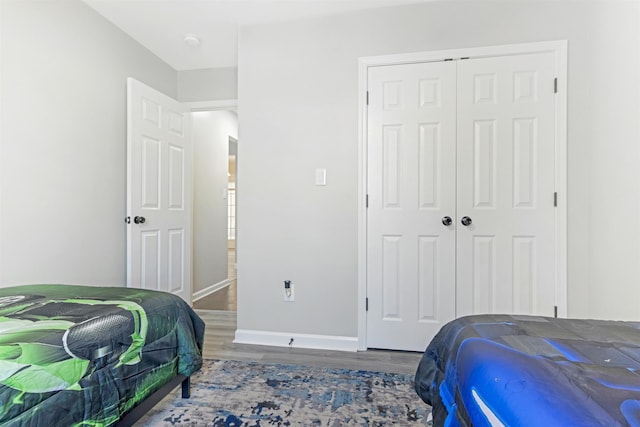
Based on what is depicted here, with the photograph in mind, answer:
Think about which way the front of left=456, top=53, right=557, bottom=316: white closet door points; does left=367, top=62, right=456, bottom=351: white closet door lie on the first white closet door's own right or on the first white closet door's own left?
on the first white closet door's own right

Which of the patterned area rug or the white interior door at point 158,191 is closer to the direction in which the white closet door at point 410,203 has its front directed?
the patterned area rug

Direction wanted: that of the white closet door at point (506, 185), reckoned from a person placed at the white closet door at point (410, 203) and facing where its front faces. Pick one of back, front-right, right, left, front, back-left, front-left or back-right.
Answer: left

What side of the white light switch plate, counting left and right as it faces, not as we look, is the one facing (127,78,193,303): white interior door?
right

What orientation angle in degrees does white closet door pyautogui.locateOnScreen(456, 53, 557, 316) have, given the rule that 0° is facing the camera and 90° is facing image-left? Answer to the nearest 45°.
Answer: approximately 0°

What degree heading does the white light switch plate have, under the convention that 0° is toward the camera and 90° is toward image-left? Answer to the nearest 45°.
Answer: approximately 0°

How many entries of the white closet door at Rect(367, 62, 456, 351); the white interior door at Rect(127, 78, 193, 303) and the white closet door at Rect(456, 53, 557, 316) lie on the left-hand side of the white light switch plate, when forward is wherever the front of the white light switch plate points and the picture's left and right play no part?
2

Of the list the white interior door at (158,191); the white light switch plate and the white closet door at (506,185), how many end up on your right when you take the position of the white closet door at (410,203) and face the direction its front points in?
2

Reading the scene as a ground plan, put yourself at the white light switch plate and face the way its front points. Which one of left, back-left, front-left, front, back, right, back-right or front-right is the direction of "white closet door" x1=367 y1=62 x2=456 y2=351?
left
